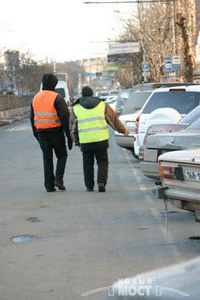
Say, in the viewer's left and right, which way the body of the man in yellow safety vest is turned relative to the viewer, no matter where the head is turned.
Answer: facing away from the viewer

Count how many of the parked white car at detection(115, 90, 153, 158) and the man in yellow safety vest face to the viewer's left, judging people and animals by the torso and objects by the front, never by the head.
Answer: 0

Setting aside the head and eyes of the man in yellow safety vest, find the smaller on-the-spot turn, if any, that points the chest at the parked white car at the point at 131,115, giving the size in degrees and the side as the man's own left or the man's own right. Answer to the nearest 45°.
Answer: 0° — they already face it

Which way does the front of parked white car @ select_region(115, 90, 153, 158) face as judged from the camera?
facing away from the viewer and to the right of the viewer

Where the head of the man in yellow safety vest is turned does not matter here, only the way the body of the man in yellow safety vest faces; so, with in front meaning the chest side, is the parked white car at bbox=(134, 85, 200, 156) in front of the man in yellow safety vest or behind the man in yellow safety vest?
in front

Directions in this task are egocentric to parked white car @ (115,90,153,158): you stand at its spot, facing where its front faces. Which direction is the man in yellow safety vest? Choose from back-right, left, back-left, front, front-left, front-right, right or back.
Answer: back-right

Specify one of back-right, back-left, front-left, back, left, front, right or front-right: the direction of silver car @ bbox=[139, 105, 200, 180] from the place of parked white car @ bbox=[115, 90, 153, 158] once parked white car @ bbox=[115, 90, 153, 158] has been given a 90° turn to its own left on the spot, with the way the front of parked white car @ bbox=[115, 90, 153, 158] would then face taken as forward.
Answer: back-left

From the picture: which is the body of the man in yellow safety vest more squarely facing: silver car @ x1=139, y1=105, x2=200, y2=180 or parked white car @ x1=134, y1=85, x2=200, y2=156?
the parked white car
